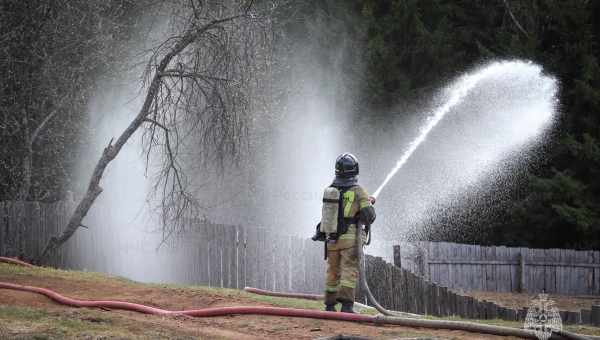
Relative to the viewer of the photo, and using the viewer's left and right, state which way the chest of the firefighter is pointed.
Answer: facing away from the viewer and to the right of the viewer

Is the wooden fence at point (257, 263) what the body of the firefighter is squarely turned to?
no

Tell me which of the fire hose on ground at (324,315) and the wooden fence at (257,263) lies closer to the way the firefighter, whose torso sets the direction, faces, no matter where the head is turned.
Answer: the wooden fence

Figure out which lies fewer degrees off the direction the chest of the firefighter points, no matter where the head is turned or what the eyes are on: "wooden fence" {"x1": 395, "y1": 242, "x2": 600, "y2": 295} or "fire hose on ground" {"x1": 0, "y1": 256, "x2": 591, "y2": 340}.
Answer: the wooden fence

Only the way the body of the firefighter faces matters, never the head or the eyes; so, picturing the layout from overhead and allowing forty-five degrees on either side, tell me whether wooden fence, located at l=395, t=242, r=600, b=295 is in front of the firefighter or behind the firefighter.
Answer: in front
